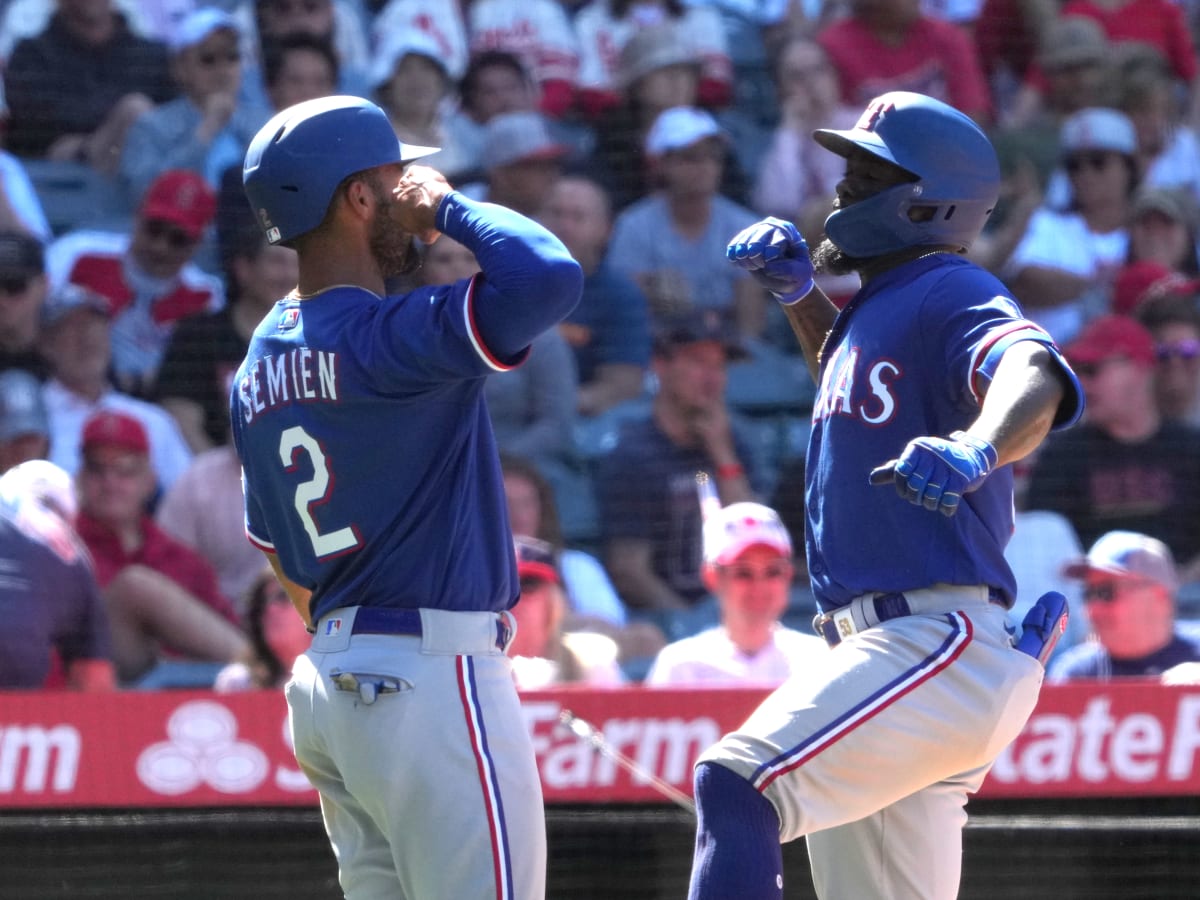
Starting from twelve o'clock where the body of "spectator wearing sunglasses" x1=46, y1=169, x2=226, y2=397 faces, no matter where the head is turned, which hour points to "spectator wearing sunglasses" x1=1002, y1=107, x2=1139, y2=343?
"spectator wearing sunglasses" x1=1002, y1=107, x2=1139, y2=343 is roughly at 9 o'clock from "spectator wearing sunglasses" x1=46, y1=169, x2=226, y2=397.

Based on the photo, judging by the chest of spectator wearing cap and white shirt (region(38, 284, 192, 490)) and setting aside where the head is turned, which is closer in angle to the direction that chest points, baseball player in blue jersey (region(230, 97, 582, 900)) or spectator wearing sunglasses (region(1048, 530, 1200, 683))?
the baseball player in blue jersey

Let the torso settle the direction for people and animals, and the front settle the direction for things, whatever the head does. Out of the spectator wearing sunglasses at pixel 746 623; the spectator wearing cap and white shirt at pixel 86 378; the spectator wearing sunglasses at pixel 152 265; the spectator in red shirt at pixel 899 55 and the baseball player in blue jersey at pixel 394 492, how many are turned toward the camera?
4

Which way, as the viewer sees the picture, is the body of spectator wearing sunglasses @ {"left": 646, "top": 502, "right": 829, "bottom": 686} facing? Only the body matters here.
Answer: toward the camera

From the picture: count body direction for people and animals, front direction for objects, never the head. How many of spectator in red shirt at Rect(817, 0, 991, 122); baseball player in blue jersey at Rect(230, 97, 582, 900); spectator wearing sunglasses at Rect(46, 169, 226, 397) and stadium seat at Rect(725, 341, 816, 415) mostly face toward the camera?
3

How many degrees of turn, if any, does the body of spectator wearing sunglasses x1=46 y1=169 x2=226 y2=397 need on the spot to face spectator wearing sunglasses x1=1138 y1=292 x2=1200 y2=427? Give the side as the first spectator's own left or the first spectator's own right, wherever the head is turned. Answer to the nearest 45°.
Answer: approximately 90° to the first spectator's own left

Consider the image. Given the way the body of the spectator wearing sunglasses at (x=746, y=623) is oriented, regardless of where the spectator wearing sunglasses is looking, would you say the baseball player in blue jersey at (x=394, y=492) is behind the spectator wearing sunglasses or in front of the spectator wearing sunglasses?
in front

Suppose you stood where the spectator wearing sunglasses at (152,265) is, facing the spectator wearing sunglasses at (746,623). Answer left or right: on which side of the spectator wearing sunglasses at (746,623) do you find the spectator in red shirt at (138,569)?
right

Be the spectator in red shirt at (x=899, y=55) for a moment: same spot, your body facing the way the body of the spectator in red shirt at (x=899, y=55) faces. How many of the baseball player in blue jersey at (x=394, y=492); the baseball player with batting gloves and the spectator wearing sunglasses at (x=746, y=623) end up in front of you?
3

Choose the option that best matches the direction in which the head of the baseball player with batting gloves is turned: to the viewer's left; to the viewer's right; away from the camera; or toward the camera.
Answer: to the viewer's left

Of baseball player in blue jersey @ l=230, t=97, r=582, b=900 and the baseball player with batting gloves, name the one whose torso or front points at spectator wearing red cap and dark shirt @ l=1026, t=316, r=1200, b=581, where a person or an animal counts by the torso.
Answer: the baseball player in blue jersey

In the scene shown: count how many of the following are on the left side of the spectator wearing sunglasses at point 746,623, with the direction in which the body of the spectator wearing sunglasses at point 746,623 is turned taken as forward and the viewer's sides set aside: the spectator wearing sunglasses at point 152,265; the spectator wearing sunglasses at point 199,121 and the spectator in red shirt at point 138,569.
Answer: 0

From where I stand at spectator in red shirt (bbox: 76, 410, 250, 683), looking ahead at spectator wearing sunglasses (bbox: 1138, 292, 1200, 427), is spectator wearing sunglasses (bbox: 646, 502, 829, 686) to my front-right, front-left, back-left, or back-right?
front-right

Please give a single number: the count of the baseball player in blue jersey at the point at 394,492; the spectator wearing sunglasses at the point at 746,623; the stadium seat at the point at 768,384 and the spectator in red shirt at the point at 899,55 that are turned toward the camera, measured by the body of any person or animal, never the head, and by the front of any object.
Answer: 3

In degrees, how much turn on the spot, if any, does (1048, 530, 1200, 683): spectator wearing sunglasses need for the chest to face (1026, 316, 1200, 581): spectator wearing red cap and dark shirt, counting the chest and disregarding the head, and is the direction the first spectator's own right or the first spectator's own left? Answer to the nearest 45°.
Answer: approximately 135° to the first spectator's own right

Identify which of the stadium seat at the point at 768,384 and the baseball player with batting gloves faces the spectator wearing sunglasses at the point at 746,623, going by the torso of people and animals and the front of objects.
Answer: the stadium seat

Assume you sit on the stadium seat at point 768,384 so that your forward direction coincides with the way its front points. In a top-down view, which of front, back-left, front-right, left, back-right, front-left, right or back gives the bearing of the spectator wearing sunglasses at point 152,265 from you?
right

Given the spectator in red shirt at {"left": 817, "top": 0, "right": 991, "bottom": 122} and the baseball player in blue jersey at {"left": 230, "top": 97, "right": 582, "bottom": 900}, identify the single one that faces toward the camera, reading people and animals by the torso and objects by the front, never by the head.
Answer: the spectator in red shirt

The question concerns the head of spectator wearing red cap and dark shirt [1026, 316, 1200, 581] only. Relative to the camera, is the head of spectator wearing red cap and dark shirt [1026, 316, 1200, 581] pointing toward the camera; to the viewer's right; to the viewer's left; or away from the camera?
toward the camera

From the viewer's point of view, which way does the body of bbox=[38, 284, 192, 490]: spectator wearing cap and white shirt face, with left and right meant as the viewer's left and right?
facing the viewer

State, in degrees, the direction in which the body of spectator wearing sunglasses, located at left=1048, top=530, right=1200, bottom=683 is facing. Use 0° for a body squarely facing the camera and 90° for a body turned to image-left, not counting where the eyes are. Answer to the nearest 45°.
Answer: approximately 45°

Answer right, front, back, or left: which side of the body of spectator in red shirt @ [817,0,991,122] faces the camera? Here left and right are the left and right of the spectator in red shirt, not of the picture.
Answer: front
